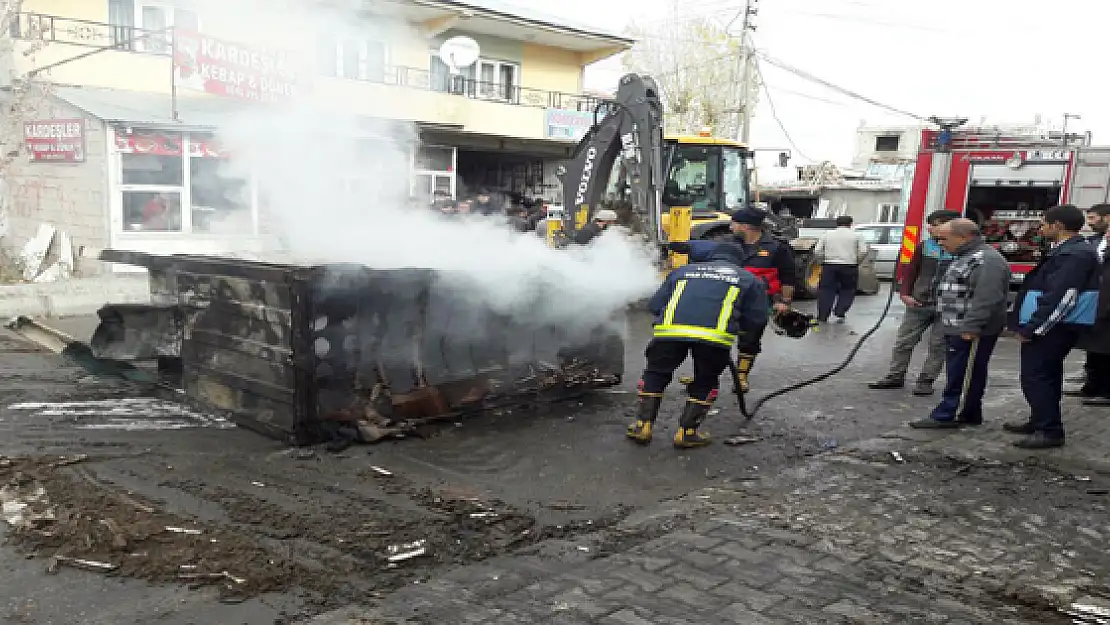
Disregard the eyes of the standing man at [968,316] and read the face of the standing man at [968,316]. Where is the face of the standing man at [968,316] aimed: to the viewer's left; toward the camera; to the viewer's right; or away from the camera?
to the viewer's left

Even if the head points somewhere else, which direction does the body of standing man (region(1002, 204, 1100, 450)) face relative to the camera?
to the viewer's left

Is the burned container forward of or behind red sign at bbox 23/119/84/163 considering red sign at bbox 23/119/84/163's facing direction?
forward

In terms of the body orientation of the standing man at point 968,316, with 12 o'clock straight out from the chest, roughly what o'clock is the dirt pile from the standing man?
The dirt pile is roughly at 10 o'clock from the standing man.

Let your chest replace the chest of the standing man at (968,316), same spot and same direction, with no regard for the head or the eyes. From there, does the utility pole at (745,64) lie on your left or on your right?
on your right

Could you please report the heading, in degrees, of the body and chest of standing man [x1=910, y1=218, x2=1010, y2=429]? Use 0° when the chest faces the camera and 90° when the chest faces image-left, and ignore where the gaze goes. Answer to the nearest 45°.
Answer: approximately 90°

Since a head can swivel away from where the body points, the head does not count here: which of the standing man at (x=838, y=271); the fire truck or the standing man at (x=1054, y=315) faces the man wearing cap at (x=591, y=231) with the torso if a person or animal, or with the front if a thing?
the standing man at (x=1054, y=315)

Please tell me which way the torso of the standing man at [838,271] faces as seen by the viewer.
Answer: away from the camera

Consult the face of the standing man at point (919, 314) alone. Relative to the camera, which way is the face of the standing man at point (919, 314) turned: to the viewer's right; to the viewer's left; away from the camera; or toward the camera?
to the viewer's left

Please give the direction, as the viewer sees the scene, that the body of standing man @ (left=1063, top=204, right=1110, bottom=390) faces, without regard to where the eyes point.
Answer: to the viewer's left

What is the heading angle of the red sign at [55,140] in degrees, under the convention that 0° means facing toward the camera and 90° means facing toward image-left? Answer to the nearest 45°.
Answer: approximately 0°

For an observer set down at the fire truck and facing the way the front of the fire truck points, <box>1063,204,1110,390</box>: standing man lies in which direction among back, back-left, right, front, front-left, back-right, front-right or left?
right
